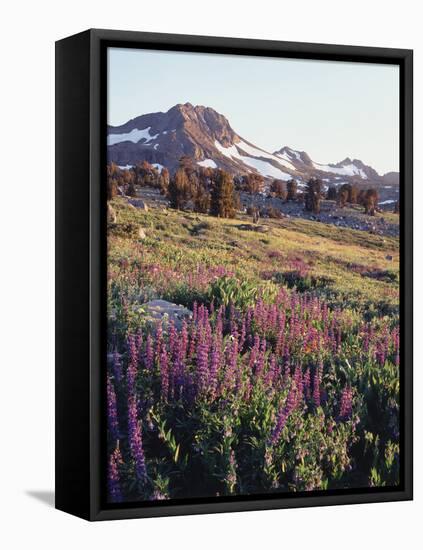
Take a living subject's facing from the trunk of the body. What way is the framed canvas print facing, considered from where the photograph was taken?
facing the viewer and to the right of the viewer
